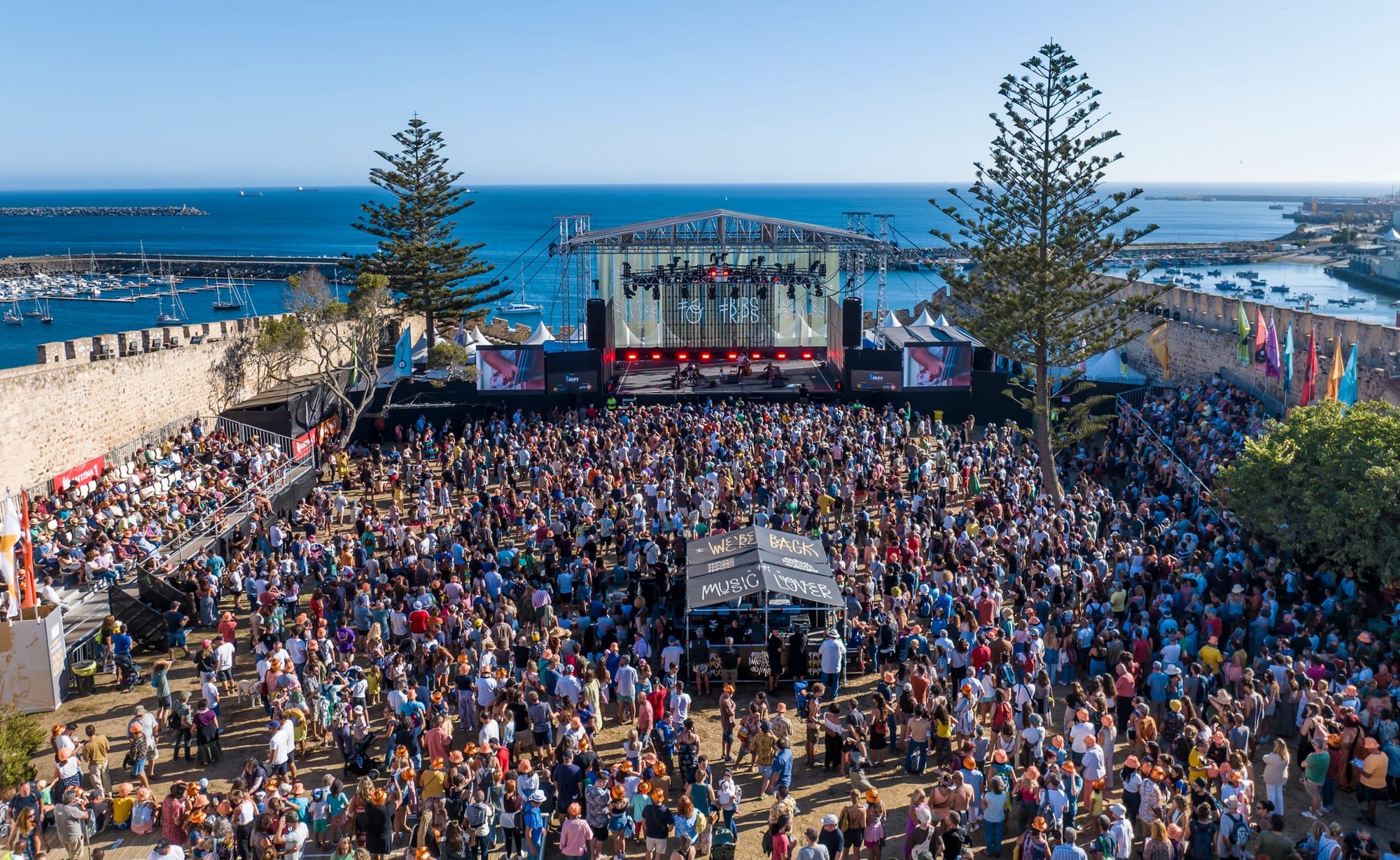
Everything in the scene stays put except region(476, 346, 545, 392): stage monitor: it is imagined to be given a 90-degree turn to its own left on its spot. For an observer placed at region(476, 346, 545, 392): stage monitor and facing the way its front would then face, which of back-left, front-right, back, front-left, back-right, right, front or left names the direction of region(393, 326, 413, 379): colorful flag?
back-left

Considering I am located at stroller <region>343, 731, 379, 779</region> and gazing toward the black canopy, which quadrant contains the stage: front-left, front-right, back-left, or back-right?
front-left

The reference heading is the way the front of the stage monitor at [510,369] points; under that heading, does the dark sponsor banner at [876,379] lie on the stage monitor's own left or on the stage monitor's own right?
on the stage monitor's own left

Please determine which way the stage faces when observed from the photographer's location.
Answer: facing the viewer

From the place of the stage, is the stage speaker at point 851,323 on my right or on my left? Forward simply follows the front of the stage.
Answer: on my left

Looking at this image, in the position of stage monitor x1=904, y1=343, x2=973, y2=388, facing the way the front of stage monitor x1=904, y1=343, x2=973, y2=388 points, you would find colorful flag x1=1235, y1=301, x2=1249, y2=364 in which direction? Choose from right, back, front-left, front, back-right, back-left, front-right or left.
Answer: left

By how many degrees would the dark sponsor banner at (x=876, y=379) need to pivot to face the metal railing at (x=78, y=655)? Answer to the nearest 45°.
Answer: approximately 45° to its right

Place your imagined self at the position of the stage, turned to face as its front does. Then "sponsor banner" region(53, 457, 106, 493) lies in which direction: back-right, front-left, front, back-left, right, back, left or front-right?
front-right

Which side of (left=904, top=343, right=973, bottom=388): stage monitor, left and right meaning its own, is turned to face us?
front
